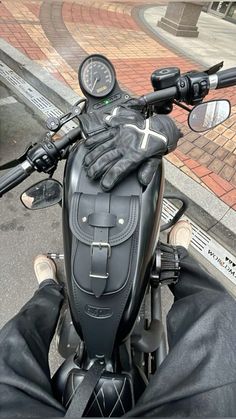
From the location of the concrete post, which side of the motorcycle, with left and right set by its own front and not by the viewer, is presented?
front

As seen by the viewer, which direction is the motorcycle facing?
away from the camera
